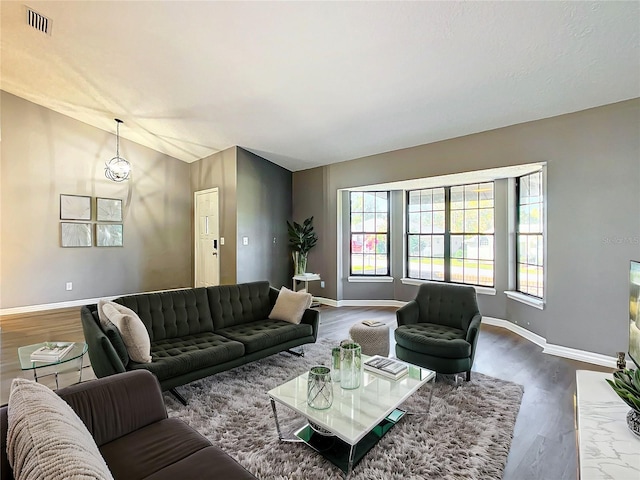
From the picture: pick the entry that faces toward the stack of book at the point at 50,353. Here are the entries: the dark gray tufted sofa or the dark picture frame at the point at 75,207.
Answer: the dark picture frame

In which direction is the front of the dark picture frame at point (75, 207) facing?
toward the camera

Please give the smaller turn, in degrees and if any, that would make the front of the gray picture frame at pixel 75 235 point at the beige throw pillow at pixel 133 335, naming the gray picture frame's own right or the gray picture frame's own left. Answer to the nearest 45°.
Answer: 0° — it already faces it

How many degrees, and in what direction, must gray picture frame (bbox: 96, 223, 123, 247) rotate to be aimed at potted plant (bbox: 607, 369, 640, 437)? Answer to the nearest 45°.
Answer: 0° — it already faces it

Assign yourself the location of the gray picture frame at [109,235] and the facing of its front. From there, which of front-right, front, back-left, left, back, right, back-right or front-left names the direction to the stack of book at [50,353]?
front

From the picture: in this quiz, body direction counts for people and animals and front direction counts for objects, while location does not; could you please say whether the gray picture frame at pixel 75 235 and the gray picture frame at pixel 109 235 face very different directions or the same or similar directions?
same or similar directions

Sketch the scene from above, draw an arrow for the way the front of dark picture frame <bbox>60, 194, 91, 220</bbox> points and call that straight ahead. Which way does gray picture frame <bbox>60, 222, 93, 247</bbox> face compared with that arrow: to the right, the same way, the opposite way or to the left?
the same way

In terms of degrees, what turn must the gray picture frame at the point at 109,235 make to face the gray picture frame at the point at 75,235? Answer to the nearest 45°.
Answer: approximately 90° to its right

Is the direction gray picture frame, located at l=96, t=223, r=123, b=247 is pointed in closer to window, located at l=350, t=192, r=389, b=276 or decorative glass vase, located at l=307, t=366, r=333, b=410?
the decorative glass vase

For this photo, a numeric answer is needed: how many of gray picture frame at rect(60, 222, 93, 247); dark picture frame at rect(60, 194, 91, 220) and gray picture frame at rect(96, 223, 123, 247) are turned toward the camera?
3

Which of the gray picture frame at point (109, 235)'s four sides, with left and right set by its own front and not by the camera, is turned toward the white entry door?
left

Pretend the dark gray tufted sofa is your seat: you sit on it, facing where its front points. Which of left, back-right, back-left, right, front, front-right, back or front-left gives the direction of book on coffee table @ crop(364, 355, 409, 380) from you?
front

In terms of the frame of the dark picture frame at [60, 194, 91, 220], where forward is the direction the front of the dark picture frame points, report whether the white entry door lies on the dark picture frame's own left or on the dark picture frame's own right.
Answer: on the dark picture frame's own left

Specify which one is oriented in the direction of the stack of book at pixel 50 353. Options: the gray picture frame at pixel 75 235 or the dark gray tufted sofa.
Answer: the gray picture frame

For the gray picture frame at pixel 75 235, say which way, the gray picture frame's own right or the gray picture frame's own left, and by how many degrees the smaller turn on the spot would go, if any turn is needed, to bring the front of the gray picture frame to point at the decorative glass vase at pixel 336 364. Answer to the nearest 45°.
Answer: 0° — it already faces it

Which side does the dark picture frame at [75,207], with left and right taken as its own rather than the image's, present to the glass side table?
front

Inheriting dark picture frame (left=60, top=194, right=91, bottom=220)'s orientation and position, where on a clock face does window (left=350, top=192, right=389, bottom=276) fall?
The window is roughly at 10 o'clock from the dark picture frame.

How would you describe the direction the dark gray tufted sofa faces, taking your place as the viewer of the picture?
facing the viewer and to the right of the viewer

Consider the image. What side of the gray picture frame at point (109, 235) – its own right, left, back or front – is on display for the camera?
front
